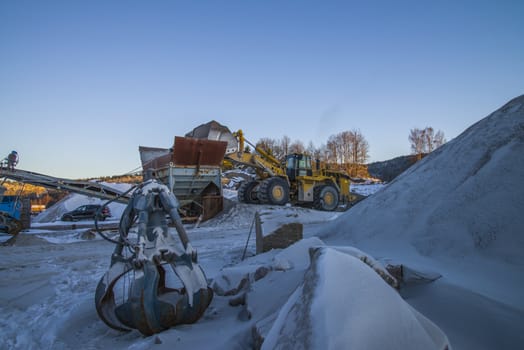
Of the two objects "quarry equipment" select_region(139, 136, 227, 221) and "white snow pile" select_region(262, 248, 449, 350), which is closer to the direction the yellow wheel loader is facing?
the quarry equipment

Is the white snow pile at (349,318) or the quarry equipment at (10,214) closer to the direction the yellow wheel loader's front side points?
the quarry equipment

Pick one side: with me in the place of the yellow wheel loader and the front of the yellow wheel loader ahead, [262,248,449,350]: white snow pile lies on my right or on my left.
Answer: on my left

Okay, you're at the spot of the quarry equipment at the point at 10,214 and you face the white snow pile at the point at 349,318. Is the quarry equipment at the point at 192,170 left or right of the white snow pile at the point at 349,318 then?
left

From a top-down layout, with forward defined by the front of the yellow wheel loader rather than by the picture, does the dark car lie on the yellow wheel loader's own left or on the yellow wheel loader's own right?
on the yellow wheel loader's own right

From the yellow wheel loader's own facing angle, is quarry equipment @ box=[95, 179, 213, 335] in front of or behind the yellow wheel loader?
in front

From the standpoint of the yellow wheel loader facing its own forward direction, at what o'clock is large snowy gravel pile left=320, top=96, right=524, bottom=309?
The large snowy gravel pile is roughly at 10 o'clock from the yellow wheel loader.

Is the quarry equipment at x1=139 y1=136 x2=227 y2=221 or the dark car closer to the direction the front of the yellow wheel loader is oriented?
the quarry equipment

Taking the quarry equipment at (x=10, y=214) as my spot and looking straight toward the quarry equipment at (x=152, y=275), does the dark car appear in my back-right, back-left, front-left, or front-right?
back-left

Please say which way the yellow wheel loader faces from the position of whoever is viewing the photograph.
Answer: facing the viewer and to the left of the viewer

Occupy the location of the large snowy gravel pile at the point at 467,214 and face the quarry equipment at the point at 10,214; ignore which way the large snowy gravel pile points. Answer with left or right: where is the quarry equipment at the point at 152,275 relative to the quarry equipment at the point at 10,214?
left

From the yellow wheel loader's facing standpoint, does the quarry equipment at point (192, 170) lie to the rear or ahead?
ahead

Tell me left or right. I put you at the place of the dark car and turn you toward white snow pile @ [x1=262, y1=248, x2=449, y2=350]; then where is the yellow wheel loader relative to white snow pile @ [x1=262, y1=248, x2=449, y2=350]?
left
